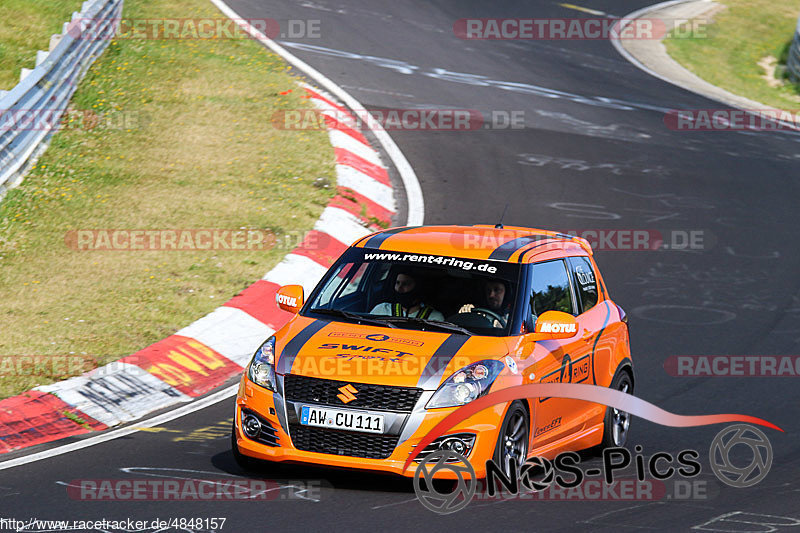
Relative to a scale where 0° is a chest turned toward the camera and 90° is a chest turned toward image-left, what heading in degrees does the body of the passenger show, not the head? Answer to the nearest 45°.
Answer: approximately 45°

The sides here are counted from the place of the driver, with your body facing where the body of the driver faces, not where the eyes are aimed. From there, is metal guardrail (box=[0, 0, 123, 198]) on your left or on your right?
on your right

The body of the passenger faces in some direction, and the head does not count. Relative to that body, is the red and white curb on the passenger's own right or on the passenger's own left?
on the passenger's own right

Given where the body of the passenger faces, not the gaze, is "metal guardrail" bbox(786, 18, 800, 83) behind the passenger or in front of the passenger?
behind

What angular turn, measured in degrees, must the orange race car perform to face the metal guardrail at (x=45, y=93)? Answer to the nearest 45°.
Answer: approximately 90° to its right

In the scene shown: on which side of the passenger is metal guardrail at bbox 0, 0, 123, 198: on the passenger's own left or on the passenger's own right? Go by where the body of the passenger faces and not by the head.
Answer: on the passenger's own right

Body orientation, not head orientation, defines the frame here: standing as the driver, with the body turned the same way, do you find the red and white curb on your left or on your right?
on your right
